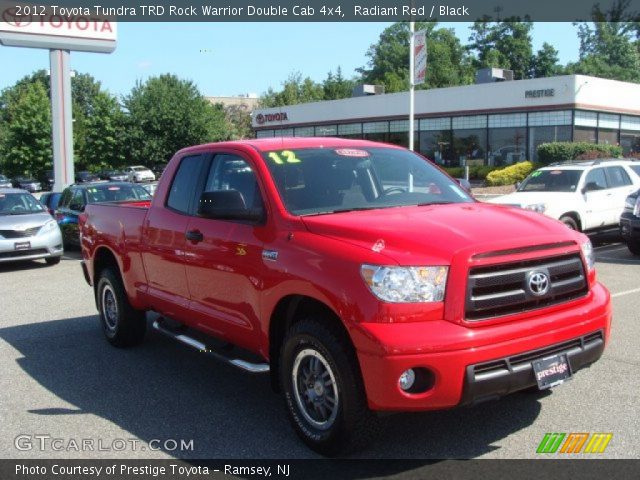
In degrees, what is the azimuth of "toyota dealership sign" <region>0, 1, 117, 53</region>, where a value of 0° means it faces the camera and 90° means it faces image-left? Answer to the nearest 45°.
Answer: approximately 315°

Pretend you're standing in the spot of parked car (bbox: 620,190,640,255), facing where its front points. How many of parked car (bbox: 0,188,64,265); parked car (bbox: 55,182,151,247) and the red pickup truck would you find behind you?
0

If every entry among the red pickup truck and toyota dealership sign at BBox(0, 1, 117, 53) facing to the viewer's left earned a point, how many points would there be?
0

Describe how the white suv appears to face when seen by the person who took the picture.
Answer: facing the viewer and to the left of the viewer

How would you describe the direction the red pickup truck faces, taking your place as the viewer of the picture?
facing the viewer and to the right of the viewer

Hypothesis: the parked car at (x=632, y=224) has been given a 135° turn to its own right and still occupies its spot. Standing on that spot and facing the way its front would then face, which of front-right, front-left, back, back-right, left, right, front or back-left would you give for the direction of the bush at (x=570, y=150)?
front

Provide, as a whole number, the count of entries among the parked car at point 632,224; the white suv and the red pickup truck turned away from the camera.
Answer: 0

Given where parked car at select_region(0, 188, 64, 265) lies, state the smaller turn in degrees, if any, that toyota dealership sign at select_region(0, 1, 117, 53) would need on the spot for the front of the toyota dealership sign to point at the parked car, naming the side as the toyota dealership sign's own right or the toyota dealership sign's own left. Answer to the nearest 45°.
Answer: approximately 45° to the toyota dealership sign's own right

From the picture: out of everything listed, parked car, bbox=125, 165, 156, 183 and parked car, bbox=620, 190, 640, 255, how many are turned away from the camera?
0

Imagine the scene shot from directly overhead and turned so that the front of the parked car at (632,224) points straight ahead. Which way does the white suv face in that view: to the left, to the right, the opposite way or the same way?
the same way

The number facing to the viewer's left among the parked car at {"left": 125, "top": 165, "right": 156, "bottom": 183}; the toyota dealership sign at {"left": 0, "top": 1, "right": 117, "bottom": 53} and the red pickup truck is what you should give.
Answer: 0

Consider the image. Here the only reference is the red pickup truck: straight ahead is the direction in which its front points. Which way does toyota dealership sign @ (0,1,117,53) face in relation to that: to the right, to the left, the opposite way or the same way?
the same way

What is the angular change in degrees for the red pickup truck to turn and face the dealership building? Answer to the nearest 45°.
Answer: approximately 135° to its left
